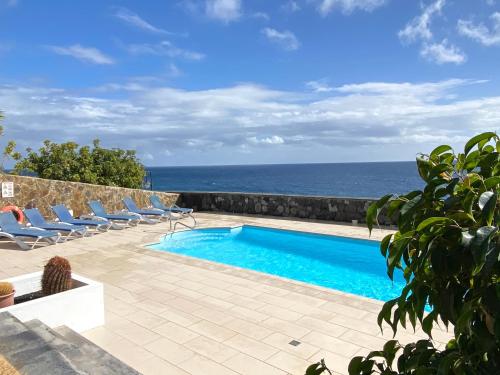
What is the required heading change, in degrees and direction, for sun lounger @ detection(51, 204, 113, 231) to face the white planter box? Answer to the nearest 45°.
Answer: approximately 45° to its right

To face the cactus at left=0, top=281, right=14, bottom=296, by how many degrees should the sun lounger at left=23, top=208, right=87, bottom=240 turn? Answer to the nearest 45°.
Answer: approximately 45° to its right

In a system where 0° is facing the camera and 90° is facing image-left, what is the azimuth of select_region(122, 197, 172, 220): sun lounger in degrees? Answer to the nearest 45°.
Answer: approximately 315°

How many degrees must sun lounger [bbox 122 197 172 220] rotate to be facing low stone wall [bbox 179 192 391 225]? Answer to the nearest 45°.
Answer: approximately 45° to its left

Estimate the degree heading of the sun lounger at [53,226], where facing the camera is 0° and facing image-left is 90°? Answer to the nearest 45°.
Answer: approximately 315°

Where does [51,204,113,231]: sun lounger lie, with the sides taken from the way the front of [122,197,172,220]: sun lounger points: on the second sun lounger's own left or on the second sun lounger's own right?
on the second sun lounger's own right

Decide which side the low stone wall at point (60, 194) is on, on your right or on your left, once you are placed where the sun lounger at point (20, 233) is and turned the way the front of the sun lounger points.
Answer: on your left
